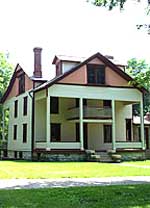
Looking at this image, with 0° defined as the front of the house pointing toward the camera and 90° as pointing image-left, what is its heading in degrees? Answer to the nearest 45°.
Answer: approximately 315°

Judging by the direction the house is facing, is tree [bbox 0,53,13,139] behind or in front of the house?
behind
